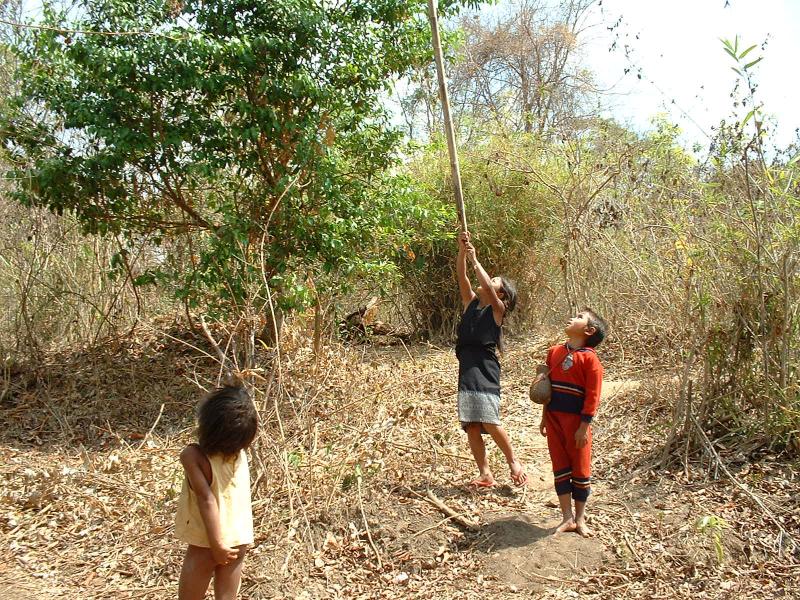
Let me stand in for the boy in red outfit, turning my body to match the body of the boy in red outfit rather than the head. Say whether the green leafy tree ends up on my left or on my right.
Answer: on my right

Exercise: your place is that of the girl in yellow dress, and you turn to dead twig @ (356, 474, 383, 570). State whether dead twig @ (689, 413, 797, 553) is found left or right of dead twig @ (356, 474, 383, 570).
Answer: right

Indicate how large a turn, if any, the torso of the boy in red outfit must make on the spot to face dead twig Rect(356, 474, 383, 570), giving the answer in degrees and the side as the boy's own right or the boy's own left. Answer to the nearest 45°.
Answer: approximately 45° to the boy's own right

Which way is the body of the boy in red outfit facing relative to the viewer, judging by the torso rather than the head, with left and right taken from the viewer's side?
facing the viewer and to the left of the viewer

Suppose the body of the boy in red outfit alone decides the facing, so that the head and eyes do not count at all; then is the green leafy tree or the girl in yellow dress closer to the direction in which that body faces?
the girl in yellow dress

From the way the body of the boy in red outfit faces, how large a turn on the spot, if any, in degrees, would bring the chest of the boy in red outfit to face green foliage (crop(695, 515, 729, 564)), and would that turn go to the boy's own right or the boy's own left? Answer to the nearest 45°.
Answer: approximately 135° to the boy's own left

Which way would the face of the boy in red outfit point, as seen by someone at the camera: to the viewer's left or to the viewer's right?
to the viewer's left

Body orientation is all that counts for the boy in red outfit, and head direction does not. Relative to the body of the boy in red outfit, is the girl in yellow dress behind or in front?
in front
